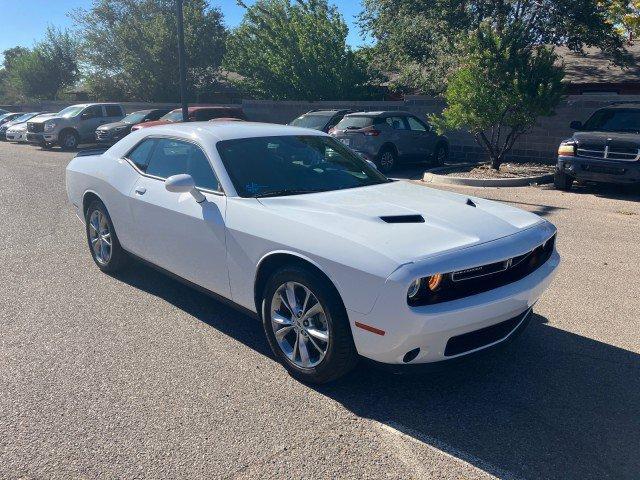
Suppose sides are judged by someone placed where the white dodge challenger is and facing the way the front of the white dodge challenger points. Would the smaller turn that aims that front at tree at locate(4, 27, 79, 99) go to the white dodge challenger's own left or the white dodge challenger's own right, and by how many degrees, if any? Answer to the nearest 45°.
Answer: approximately 180°

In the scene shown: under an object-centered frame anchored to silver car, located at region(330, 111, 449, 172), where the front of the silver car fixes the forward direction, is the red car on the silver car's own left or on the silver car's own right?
on the silver car's own left

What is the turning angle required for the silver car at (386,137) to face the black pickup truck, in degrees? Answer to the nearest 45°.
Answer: approximately 90° to its right

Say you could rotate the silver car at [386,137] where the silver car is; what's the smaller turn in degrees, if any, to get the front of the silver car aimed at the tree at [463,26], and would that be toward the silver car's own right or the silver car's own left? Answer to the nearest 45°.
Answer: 0° — it already faces it

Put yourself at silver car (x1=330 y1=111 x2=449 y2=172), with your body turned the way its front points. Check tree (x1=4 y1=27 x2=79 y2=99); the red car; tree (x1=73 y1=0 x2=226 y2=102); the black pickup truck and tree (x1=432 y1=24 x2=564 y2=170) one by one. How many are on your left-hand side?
3

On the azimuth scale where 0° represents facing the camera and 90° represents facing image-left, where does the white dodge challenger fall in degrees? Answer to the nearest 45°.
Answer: approximately 315°

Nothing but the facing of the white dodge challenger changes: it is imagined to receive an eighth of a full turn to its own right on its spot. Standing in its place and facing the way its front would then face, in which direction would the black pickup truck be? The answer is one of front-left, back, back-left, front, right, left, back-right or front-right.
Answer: back-left

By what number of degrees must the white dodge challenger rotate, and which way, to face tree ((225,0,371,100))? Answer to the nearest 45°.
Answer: approximately 135° to its left

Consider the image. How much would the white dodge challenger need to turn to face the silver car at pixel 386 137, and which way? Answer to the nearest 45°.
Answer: approximately 135° to its left

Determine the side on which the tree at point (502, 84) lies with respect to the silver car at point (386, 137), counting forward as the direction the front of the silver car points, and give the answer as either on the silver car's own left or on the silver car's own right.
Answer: on the silver car's own right

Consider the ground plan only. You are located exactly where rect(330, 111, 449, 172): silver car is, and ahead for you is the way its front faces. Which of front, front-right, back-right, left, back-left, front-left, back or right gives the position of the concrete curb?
right

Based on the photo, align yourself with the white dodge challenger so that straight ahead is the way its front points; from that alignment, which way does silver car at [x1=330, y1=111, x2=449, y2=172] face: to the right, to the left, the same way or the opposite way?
to the left

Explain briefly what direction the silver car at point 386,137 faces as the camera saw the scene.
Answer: facing away from the viewer and to the right of the viewer

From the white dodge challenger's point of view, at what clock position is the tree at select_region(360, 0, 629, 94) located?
The tree is roughly at 8 o'clock from the white dodge challenger.
